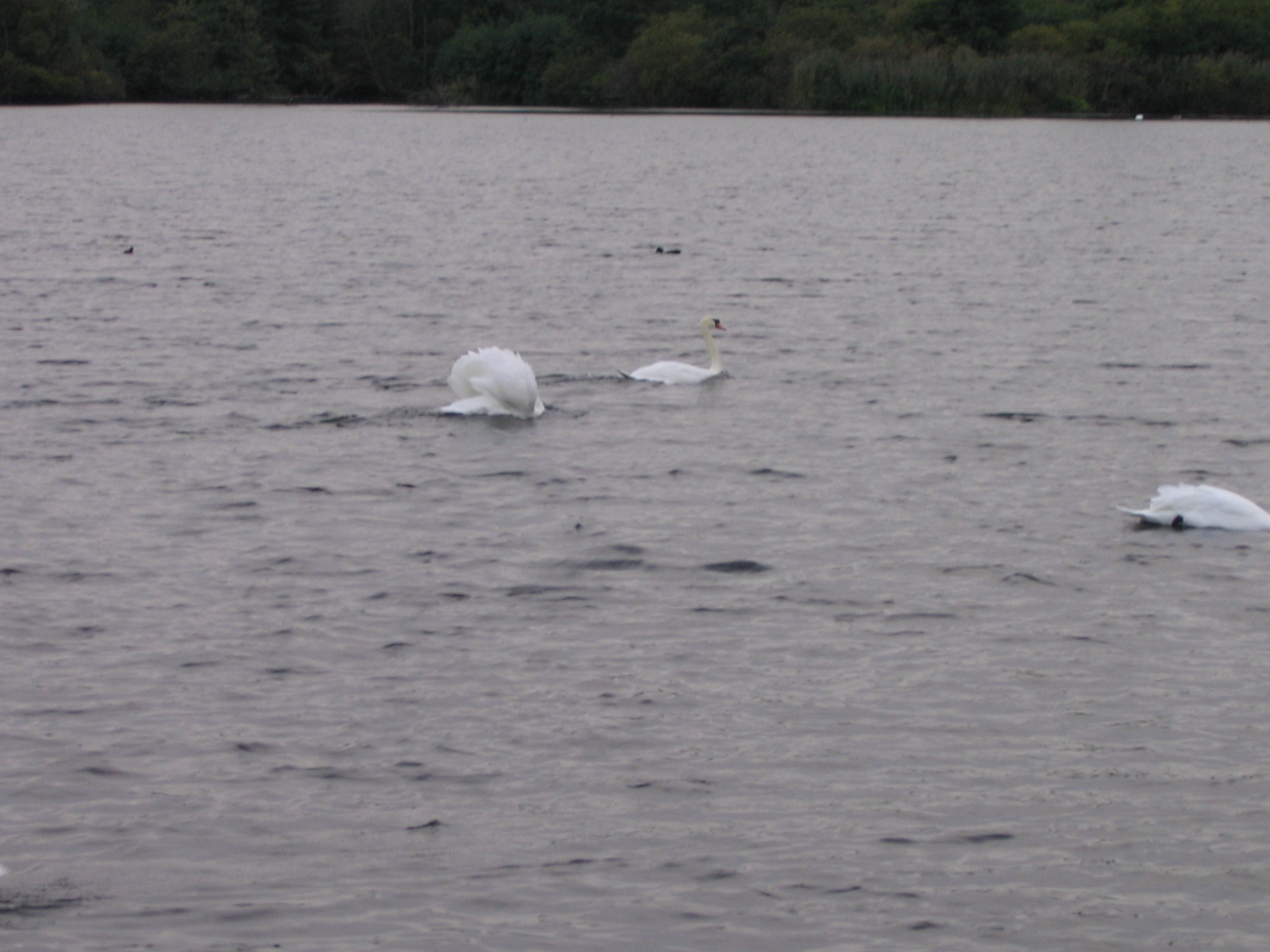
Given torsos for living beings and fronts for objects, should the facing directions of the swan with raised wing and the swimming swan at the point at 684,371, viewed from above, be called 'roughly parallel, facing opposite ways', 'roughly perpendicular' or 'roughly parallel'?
roughly parallel

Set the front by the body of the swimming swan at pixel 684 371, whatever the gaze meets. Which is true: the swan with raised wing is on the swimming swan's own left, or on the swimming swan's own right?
on the swimming swan's own right

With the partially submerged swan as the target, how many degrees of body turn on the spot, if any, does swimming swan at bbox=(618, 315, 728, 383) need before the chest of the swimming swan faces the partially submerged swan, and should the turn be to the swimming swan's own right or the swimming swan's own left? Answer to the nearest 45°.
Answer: approximately 45° to the swimming swan's own right

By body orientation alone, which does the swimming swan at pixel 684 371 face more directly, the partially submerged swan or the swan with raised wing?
the partially submerged swan

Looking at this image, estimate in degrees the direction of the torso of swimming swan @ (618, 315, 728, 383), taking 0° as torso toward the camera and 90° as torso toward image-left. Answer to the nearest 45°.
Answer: approximately 270°

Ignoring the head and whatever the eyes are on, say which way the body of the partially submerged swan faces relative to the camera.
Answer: to the viewer's right

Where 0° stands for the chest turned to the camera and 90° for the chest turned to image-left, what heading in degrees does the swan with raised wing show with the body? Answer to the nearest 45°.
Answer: approximately 270°

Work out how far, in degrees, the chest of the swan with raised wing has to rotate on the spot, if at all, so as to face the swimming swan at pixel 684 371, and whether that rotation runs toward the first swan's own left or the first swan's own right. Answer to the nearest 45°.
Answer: approximately 45° to the first swan's own left
